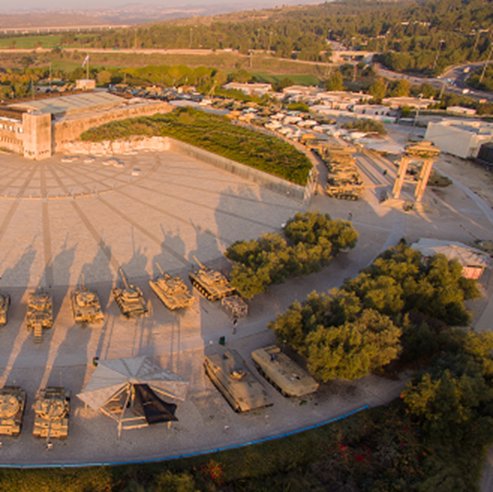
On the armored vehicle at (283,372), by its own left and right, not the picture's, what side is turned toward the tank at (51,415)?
right

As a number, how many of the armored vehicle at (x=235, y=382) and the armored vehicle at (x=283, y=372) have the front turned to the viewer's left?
0

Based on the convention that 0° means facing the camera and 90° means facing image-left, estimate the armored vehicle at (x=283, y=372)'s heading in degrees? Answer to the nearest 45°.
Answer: approximately 315°
